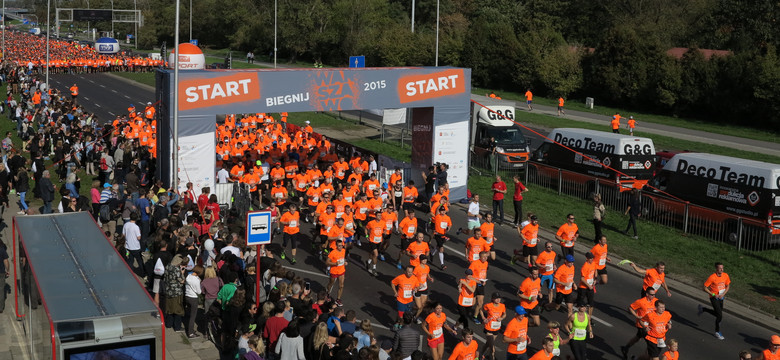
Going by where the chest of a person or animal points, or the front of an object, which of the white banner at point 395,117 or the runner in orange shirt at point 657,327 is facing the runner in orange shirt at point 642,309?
the white banner

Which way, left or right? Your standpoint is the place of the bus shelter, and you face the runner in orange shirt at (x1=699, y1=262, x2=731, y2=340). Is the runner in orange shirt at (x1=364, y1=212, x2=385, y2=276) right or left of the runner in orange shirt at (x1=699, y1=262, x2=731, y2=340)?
left

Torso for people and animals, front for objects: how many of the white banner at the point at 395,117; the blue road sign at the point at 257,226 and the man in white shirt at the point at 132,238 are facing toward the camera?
2

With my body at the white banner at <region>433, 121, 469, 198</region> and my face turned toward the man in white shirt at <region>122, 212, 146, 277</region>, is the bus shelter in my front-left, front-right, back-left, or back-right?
front-left

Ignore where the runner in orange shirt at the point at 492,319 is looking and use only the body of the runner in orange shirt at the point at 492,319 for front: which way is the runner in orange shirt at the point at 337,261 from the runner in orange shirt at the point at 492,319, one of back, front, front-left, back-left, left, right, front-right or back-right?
back

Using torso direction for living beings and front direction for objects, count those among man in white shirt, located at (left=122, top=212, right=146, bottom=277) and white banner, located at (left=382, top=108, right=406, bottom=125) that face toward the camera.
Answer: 1

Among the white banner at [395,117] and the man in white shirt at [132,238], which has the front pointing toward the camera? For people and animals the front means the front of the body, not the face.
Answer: the white banner

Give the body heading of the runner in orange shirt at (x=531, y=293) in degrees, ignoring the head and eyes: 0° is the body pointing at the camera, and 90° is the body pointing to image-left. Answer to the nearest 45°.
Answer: approximately 315°

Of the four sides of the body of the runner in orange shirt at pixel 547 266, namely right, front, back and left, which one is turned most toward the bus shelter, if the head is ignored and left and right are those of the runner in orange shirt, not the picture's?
right

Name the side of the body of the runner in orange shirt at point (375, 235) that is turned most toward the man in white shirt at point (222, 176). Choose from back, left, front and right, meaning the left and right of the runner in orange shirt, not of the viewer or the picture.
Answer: back

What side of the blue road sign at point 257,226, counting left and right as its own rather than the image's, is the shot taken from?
front

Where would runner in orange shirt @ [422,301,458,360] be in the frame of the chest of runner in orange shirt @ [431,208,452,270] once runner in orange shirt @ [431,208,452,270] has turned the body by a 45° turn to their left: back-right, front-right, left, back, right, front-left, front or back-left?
right

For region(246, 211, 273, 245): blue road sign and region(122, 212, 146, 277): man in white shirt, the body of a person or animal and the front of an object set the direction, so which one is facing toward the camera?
the blue road sign

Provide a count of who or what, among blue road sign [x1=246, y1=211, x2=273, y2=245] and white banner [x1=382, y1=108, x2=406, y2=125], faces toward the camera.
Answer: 2

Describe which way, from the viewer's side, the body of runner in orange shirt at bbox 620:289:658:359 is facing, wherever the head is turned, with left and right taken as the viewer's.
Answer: facing the viewer and to the right of the viewer

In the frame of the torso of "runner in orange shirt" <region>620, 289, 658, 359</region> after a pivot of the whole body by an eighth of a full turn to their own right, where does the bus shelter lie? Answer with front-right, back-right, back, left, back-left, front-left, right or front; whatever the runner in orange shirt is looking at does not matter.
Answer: front-right
